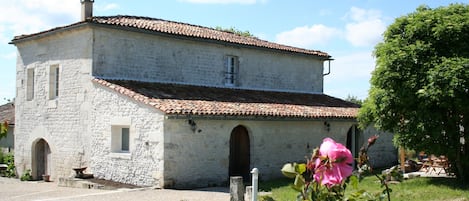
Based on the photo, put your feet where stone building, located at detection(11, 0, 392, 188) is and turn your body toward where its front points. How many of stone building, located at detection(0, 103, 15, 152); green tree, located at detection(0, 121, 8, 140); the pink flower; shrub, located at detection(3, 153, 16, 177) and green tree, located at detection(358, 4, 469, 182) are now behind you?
2

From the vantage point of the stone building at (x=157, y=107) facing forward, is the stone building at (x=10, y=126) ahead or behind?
behind

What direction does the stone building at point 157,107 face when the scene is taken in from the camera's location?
facing the viewer and to the right of the viewer

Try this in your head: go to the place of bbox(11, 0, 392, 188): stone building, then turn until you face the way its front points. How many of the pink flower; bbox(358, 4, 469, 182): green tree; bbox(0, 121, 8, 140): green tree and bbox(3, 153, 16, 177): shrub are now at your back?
1

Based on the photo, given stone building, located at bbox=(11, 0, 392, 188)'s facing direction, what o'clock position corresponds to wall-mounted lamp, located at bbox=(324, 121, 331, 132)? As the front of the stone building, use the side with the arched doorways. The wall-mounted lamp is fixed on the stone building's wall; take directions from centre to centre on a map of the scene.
The wall-mounted lamp is roughly at 10 o'clock from the stone building.

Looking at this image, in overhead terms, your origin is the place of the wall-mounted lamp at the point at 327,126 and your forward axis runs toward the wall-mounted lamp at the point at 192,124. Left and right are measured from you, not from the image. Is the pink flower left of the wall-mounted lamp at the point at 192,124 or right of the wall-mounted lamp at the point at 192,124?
left

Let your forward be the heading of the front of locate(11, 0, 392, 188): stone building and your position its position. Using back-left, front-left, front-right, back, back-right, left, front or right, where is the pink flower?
front-right

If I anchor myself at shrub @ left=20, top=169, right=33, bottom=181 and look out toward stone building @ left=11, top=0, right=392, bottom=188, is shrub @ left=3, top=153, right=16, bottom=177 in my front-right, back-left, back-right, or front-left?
back-left

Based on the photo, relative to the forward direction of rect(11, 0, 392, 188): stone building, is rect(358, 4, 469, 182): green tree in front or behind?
in front
